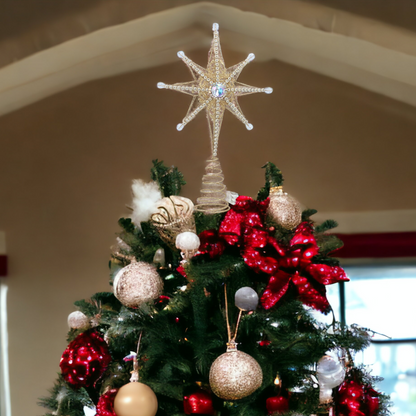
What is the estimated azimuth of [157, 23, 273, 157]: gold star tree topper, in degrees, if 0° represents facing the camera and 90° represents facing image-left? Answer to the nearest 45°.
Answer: approximately 0°

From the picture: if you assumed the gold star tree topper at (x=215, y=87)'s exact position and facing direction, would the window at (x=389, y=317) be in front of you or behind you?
behind
